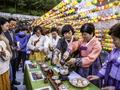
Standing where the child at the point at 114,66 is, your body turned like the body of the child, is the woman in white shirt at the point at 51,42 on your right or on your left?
on your right

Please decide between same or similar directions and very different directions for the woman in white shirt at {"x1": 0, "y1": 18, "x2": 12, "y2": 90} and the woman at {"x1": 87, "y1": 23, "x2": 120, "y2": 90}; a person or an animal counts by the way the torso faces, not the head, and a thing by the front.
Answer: very different directions

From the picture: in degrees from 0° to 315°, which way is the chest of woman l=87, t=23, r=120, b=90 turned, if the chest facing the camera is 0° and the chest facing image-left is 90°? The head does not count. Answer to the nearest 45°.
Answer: approximately 45°

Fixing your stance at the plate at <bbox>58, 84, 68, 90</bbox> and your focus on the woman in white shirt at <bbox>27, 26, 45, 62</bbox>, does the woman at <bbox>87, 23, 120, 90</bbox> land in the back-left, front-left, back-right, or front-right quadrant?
back-right

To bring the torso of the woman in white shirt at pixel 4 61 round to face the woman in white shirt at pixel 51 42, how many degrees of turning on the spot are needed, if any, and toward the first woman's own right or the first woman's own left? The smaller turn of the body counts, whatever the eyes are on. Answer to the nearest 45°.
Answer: approximately 45° to the first woman's own left

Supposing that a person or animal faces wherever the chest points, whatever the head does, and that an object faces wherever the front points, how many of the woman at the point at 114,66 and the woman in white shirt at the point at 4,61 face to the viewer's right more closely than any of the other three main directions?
1

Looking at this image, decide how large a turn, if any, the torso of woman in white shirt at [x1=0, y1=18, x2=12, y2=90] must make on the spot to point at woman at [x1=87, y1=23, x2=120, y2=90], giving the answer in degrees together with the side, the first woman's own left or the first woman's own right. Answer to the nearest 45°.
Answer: approximately 45° to the first woman's own right

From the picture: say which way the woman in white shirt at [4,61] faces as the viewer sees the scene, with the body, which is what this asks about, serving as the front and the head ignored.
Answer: to the viewer's right
